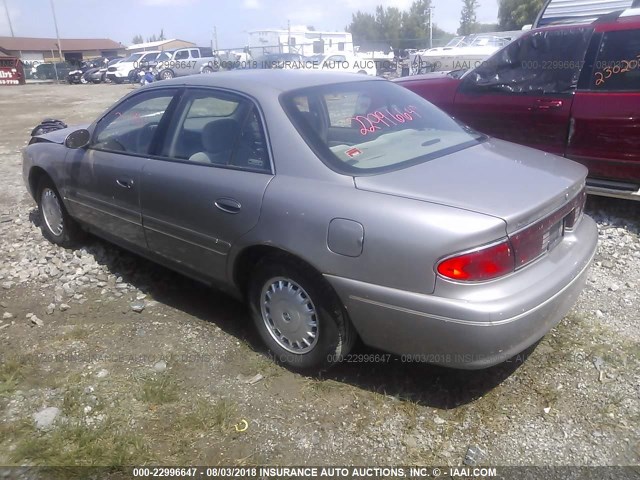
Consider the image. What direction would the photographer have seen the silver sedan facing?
facing away from the viewer and to the left of the viewer

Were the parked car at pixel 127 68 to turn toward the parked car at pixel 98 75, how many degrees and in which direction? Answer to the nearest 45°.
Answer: approximately 90° to its right

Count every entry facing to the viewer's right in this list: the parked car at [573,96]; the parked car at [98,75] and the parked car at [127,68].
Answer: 0

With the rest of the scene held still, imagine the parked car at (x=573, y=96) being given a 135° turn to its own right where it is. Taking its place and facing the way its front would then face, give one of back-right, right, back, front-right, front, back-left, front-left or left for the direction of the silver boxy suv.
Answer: left

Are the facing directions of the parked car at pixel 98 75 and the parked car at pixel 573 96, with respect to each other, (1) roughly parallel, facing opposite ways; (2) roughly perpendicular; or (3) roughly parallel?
roughly perpendicular

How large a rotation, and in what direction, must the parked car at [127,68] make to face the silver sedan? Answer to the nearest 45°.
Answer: approximately 45° to its left

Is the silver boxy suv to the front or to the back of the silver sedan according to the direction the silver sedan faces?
to the front

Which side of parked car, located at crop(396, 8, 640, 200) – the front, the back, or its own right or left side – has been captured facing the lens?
left

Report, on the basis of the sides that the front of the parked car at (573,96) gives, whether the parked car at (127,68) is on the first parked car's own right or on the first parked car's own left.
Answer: on the first parked car's own right

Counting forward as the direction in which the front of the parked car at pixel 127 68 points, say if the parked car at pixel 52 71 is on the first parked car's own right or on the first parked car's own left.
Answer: on the first parked car's own right

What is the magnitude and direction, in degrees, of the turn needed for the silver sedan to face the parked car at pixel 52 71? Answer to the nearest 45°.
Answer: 0° — it already faces it

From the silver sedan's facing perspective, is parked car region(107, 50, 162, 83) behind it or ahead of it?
ahead

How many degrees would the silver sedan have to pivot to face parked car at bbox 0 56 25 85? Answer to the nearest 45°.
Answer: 0° — it already faces it

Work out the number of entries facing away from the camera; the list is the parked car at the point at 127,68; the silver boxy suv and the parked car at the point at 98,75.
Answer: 0

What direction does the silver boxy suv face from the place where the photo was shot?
facing the viewer and to the left of the viewer

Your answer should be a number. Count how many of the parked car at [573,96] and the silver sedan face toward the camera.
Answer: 0

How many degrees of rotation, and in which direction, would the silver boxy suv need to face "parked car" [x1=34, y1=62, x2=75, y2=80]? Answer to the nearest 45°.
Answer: approximately 90° to its right

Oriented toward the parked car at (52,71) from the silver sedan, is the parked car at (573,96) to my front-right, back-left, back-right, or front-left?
front-right

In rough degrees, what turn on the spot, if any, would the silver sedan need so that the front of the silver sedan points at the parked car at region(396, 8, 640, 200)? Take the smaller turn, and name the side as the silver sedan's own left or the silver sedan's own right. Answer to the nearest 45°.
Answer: approximately 90° to the silver sedan's own right
